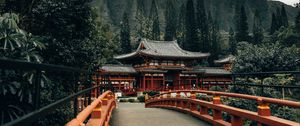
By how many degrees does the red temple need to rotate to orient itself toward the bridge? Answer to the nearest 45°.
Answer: approximately 45° to its right

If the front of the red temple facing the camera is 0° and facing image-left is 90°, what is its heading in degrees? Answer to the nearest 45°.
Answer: approximately 315°
